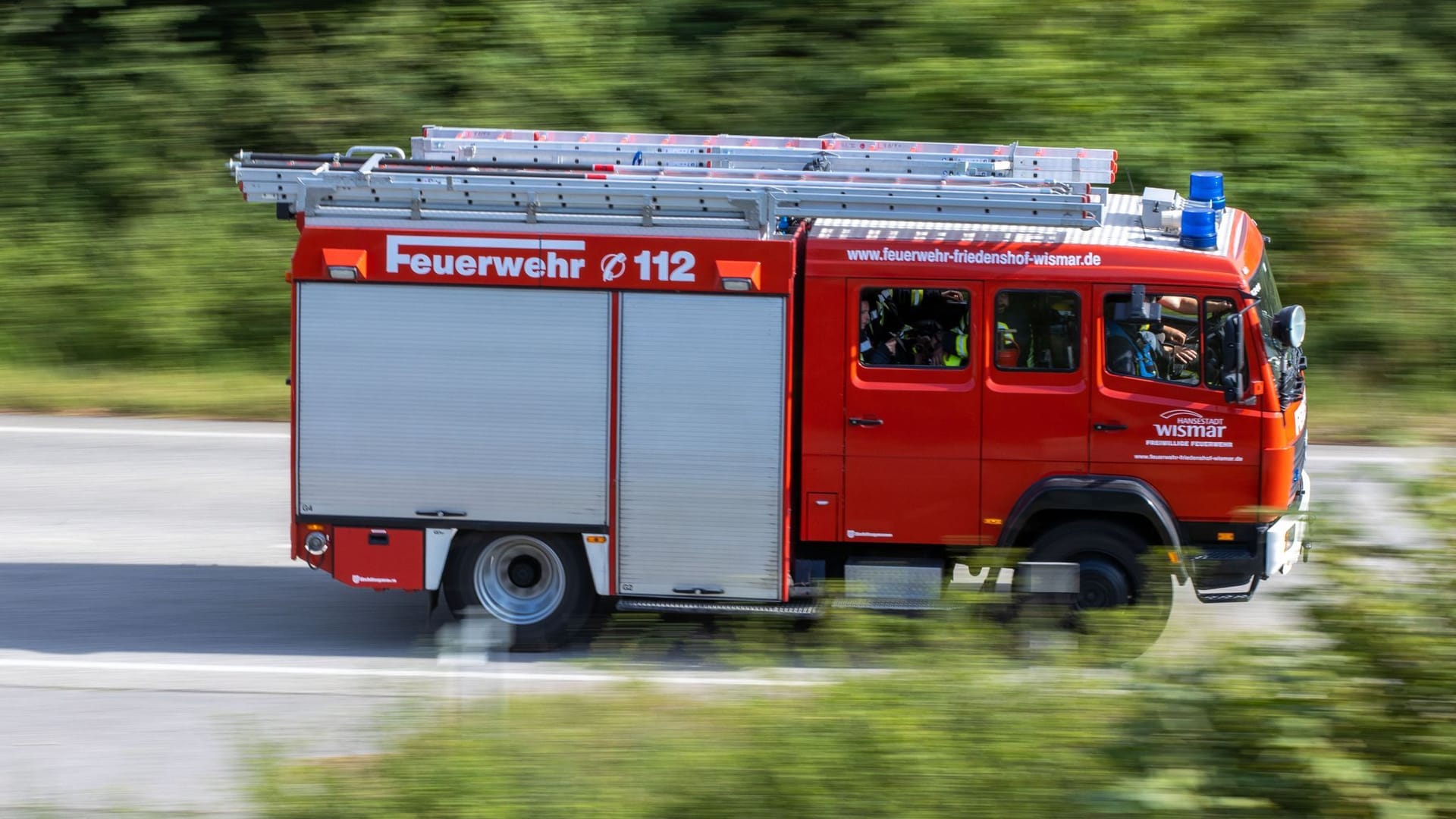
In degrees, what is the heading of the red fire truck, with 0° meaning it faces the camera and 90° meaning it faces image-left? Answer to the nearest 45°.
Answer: approximately 270°
